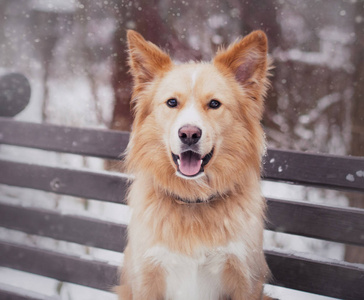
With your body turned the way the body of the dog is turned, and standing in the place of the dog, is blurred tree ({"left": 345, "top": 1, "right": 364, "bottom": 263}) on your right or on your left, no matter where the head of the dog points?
on your left

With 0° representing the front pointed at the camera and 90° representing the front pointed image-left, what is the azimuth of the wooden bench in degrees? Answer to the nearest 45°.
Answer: approximately 45°
